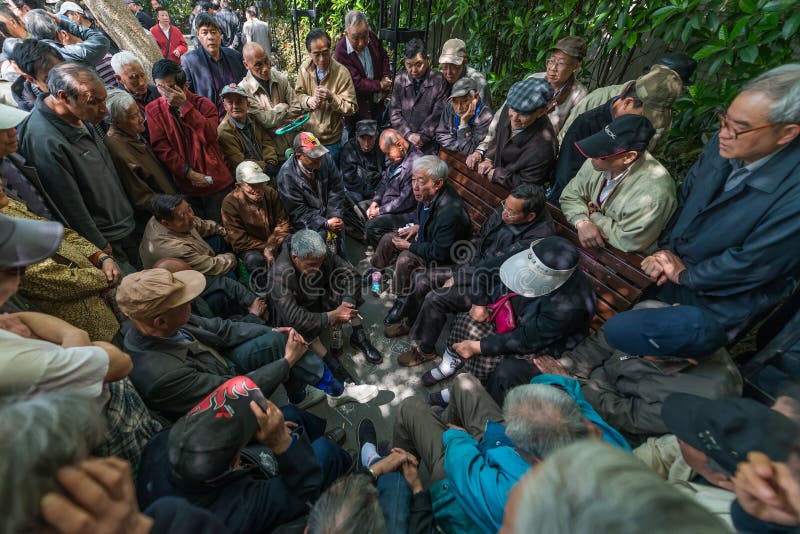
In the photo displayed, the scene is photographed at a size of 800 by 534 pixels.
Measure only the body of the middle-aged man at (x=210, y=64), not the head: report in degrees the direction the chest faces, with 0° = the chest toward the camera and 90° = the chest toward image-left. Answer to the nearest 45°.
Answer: approximately 0°

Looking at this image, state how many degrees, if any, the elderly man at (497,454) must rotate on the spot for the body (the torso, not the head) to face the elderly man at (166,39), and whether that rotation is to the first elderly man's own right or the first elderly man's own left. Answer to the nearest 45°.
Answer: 0° — they already face them

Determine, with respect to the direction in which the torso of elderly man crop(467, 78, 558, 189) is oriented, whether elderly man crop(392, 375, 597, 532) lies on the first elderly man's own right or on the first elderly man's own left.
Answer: on the first elderly man's own left

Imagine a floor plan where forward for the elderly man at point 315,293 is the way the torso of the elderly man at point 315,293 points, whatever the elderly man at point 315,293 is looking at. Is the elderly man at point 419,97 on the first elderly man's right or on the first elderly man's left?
on the first elderly man's left

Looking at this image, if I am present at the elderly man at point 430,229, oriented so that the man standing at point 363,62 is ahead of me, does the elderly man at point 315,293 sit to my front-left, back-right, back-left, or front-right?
back-left

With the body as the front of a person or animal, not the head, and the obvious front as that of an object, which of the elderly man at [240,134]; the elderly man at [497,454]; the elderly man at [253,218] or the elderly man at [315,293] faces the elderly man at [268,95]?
the elderly man at [497,454]

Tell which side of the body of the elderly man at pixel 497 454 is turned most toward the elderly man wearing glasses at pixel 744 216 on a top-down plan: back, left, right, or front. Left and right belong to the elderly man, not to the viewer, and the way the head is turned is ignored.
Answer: right

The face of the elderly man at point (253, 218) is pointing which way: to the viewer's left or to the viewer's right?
to the viewer's right
